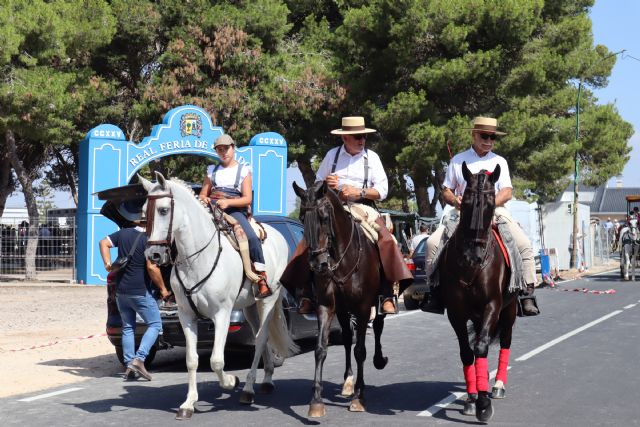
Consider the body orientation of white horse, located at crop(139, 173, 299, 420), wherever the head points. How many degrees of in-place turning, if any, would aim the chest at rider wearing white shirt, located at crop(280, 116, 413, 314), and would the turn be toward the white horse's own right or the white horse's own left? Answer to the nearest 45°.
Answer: approximately 135° to the white horse's own left

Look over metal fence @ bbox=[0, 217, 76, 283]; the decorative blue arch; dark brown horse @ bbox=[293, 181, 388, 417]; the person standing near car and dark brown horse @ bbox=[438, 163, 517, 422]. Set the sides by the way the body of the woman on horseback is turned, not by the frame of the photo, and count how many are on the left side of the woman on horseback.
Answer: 2

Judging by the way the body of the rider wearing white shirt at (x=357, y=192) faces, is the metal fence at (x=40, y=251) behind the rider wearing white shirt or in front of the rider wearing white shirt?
behind

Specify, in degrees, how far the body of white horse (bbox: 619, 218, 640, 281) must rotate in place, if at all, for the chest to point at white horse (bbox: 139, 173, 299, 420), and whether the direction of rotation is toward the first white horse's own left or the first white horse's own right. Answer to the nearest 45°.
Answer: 0° — it already faces it

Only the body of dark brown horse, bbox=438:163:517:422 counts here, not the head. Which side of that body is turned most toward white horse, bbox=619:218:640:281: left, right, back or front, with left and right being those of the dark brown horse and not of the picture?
back

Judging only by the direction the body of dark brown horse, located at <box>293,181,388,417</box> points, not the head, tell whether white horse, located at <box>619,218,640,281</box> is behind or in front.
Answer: behind

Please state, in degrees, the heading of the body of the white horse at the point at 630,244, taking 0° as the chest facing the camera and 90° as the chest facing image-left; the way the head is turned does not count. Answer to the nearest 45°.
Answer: approximately 0°
